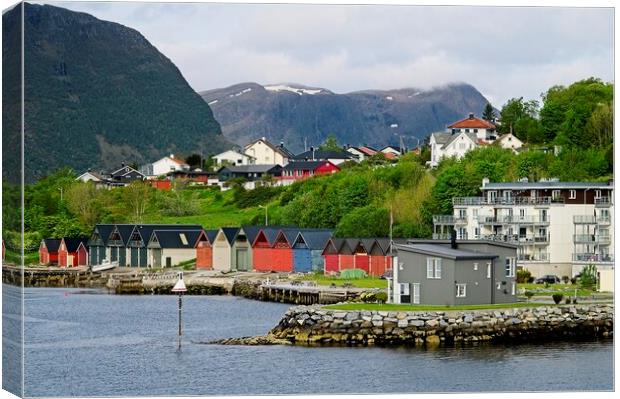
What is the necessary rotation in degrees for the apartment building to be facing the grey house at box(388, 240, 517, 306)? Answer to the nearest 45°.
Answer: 0° — it already faces it

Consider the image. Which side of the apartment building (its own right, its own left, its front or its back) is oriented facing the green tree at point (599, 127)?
back

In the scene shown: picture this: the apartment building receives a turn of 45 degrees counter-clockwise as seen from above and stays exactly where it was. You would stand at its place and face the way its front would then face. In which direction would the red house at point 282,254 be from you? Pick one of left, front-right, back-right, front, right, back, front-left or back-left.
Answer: back

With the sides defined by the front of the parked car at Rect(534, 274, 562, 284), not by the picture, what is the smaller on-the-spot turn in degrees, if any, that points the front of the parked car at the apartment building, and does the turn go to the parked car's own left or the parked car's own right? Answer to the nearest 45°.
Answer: approximately 90° to the parked car's own right

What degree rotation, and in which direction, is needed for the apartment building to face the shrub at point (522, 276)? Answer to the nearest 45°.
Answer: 0° — it already faces it

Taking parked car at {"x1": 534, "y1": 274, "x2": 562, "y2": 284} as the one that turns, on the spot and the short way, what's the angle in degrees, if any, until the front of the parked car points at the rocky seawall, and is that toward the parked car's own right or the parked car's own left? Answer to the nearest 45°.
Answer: approximately 90° to the parked car's own left

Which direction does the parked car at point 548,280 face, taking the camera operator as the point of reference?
facing to the left of the viewer

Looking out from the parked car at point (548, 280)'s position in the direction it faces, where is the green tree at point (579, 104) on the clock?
The green tree is roughly at 3 o'clock from the parked car.

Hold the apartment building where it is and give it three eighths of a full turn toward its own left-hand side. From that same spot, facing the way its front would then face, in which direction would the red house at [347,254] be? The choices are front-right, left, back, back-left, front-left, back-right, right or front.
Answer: left

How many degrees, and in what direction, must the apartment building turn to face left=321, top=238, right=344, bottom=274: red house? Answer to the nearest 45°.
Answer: approximately 135° to its right

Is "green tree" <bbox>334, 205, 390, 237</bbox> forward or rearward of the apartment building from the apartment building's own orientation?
rearward

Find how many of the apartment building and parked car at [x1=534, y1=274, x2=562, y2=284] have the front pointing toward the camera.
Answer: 1

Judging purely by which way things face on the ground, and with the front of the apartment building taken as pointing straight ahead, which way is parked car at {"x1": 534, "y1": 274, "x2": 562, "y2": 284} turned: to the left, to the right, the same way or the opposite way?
to the right

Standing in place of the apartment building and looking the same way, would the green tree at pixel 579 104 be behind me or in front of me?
behind
